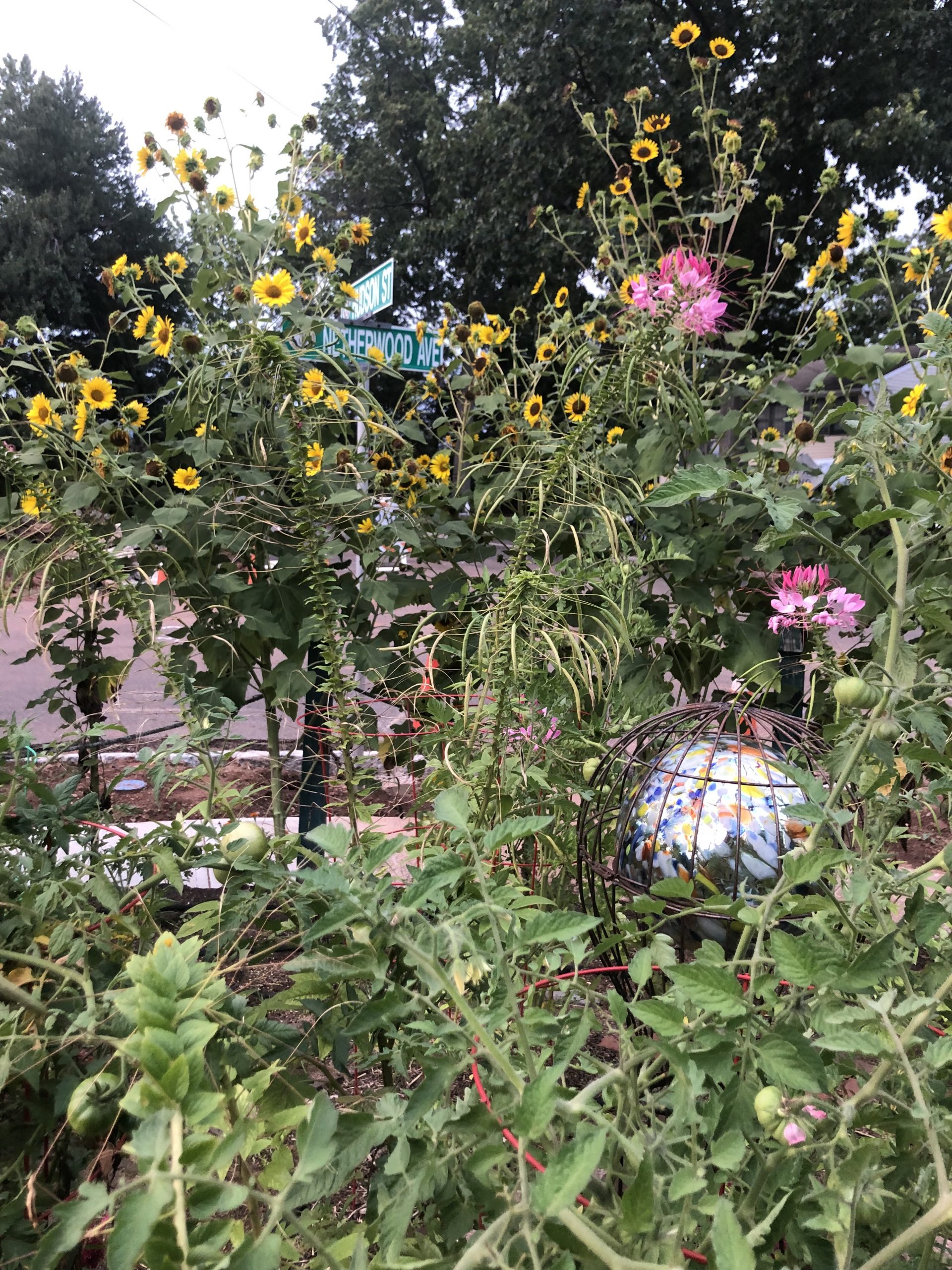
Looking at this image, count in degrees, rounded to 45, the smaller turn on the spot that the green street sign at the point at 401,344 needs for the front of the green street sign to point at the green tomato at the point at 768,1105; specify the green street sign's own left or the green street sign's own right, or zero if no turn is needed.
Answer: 0° — it already faces it

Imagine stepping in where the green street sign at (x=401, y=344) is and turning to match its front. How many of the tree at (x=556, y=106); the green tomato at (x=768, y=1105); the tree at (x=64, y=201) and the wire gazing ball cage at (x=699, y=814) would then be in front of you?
2

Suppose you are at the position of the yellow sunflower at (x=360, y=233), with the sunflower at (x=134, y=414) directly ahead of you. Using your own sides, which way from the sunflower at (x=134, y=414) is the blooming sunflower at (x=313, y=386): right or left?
left

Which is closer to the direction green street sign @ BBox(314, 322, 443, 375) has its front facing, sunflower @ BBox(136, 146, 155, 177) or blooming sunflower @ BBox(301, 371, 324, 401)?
the blooming sunflower

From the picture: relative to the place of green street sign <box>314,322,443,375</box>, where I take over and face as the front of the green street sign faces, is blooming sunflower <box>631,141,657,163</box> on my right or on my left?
on my left

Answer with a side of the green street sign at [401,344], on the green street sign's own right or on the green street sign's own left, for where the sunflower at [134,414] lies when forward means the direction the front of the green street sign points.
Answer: on the green street sign's own right

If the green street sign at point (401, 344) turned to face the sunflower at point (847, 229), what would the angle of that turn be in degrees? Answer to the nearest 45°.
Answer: approximately 90° to its left

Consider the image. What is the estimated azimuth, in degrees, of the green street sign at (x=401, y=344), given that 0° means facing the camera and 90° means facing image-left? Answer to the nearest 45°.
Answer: approximately 0°
